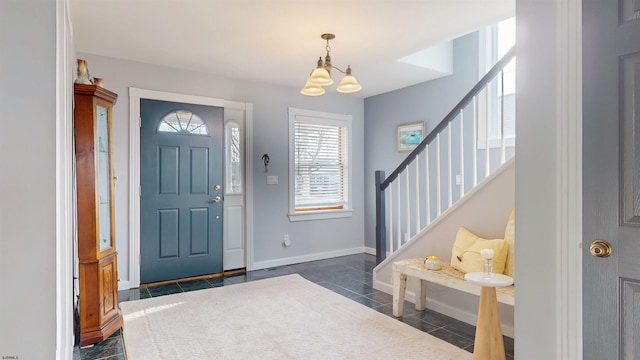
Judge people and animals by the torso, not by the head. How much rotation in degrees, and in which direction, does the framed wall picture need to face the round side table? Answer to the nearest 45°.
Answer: approximately 45° to its left

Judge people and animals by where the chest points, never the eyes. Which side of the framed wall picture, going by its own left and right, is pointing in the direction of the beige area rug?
front

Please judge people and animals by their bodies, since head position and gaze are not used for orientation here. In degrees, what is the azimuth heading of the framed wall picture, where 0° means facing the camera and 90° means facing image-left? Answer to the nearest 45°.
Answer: approximately 45°

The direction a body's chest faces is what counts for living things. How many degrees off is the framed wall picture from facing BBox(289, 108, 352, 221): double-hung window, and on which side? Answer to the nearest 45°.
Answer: approximately 45° to its right

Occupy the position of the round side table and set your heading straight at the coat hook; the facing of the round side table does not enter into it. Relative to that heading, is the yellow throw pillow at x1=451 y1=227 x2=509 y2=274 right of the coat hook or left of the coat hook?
right

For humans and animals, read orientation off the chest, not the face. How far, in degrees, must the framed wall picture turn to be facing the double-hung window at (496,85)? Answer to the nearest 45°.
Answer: approximately 90° to its left

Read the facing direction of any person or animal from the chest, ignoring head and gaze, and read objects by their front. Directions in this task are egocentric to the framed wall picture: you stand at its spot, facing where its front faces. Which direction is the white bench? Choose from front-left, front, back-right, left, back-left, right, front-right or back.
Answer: front-left

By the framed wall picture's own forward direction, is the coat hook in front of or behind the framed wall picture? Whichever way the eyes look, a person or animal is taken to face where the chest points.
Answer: in front

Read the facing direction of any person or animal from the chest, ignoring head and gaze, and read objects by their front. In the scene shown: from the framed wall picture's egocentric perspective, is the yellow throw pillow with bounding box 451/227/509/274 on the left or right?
on its left

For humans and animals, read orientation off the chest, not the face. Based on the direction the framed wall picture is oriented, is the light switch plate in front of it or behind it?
in front

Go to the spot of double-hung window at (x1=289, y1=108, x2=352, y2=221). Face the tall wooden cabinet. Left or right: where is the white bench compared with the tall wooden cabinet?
left
